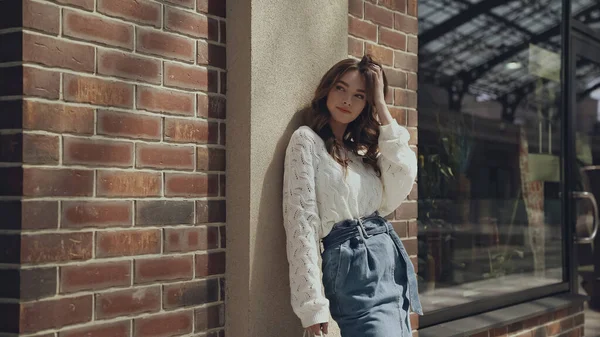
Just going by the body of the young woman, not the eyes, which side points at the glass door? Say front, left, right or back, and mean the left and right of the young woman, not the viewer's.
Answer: left

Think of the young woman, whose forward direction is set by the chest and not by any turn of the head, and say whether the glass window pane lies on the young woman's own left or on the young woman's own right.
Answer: on the young woman's own left

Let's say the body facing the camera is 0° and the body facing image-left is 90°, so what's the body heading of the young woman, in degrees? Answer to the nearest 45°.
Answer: approximately 315°
